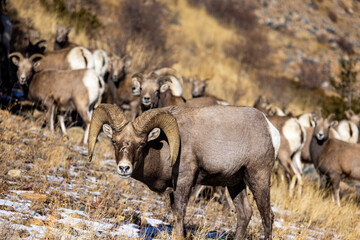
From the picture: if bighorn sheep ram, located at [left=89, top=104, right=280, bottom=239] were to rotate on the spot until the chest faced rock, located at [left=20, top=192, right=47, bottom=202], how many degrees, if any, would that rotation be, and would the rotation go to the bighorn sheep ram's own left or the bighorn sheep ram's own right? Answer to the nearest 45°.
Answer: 0° — it already faces it

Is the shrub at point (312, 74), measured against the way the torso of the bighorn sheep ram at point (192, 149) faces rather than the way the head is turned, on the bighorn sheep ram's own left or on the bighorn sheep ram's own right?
on the bighorn sheep ram's own right

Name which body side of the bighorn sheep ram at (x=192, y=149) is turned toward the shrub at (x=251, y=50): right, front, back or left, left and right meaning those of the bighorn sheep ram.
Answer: right

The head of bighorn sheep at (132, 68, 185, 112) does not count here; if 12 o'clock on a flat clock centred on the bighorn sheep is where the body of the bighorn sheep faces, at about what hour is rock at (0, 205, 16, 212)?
The rock is roughly at 11 o'clock from the bighorn sheep.

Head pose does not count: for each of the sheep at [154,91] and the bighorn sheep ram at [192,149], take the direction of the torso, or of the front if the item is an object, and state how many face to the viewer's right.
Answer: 0

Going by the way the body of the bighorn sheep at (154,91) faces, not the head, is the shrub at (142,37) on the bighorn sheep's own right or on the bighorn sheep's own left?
on the bighorn sheep's own right

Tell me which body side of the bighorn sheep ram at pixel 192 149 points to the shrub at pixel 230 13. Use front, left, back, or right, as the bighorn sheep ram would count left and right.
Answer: right

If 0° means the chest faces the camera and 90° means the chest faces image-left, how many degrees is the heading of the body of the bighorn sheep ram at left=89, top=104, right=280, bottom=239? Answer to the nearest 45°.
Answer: approximately 90°

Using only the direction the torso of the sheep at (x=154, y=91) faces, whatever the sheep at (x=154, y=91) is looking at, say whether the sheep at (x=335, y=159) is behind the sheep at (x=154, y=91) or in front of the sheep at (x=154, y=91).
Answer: behind

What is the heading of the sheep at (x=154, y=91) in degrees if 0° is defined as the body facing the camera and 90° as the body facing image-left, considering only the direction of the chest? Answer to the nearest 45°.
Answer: approximately 45°

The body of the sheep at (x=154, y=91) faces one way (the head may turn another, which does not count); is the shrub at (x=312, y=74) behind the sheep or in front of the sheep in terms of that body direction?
behind
